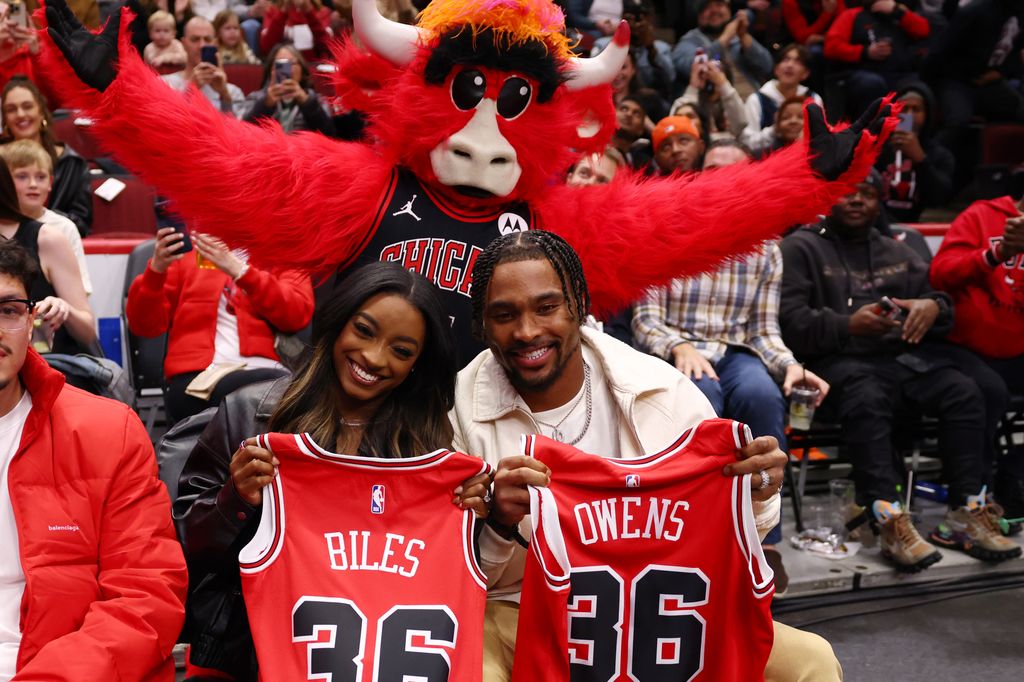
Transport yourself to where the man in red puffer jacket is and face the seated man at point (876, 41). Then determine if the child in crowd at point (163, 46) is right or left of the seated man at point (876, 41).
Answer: left

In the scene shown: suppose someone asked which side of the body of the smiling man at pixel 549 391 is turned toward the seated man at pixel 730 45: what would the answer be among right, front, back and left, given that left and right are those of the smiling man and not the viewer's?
back

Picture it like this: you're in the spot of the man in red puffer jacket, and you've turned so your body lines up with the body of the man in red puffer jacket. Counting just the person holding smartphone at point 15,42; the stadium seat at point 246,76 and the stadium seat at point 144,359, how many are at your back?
3

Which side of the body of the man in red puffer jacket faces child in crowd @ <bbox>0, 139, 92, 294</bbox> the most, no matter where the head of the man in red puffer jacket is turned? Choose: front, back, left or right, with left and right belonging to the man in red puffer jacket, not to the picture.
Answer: back

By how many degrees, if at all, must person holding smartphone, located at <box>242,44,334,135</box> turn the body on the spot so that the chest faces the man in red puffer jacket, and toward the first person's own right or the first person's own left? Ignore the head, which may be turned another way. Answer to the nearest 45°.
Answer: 0° — they already face them

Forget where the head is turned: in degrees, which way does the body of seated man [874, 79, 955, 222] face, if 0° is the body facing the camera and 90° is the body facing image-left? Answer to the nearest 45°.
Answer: approximately 45°

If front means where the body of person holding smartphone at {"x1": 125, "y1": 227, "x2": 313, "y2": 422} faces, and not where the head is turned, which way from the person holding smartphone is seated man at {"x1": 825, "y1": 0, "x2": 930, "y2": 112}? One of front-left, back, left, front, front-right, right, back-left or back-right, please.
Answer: back-left

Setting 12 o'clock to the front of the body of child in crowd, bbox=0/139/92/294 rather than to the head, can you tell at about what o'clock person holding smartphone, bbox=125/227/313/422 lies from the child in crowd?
The person holding smartphone is roughly at 10 o'clock from the child in crowd.

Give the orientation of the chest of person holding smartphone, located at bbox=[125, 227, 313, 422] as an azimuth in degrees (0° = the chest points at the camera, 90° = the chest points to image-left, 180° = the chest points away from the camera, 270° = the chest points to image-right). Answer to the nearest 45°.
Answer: approximately 0°
